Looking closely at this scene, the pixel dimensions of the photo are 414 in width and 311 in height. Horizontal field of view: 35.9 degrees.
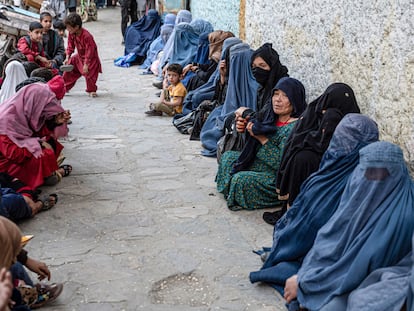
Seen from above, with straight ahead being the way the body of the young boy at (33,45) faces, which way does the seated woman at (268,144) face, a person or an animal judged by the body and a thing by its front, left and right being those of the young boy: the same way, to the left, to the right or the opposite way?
to the right

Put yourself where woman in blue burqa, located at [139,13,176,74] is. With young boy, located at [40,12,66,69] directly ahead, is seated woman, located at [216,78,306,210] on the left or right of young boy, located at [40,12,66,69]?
left

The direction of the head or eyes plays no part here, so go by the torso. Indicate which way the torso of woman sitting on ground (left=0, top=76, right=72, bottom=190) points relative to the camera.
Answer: to the viewer's right

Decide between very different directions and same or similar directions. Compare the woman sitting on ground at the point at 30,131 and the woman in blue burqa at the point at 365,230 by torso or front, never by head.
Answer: very different directions

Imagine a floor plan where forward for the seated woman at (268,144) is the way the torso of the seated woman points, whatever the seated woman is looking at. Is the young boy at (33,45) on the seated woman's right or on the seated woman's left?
on the seated woman's right

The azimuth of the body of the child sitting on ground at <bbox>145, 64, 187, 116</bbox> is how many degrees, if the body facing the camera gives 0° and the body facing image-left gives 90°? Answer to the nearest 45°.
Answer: approximately 45°

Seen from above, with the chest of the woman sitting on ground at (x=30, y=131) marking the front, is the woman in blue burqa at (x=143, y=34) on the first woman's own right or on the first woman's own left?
on the first woman's own left

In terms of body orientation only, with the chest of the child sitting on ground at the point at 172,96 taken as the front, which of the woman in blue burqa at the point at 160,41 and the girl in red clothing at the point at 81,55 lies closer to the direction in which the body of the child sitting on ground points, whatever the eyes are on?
the girl in red clothing
